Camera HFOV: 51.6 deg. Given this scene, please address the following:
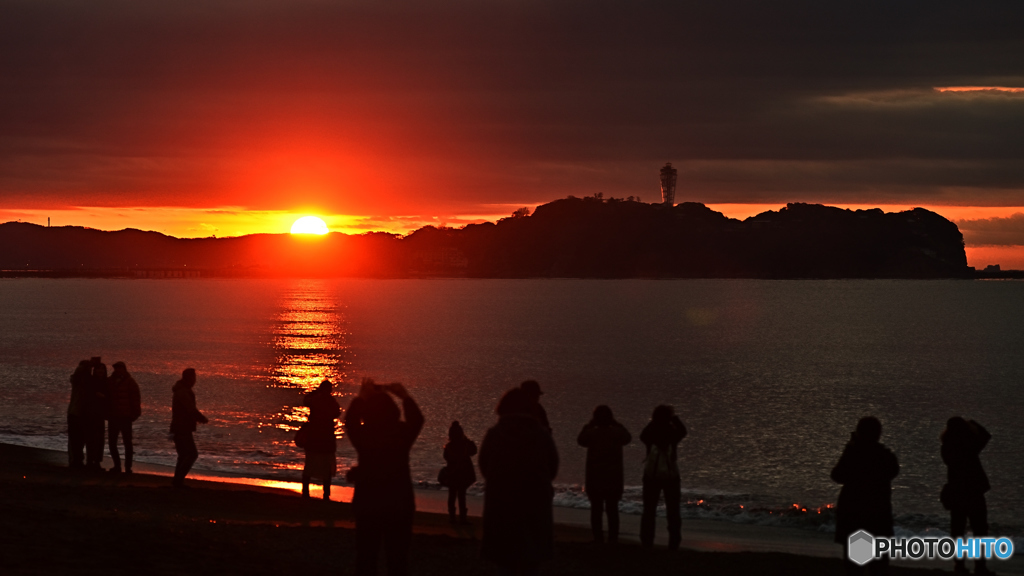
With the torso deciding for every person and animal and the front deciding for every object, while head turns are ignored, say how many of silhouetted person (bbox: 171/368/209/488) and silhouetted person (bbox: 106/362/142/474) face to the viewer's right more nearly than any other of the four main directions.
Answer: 1

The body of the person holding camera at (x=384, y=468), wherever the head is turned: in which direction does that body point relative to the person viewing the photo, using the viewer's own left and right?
facing away from the viewer

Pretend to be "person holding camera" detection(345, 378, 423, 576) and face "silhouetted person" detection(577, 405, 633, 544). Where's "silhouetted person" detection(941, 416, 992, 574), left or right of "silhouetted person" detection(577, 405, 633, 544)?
right

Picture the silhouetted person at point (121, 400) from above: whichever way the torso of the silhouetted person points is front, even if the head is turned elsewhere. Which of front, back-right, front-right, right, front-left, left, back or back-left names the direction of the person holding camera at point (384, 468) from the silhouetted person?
back

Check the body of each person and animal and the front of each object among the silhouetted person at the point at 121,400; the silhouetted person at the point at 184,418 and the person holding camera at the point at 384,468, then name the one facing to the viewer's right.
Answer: the silhouetted person at the point at 184,418

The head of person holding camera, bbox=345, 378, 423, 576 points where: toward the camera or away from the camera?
away from the camera

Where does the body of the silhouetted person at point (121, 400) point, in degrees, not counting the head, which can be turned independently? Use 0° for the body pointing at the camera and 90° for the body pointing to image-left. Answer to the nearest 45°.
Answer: approximately 180°

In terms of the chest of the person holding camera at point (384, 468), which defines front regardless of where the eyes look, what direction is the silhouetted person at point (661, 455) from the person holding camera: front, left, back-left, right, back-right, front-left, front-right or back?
front-right

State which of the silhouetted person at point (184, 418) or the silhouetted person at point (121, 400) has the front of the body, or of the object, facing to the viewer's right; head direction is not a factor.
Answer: the silhouetted person at point (184, 418)

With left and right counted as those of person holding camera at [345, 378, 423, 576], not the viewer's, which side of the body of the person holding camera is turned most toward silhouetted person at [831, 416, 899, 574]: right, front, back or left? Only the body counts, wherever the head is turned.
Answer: right
